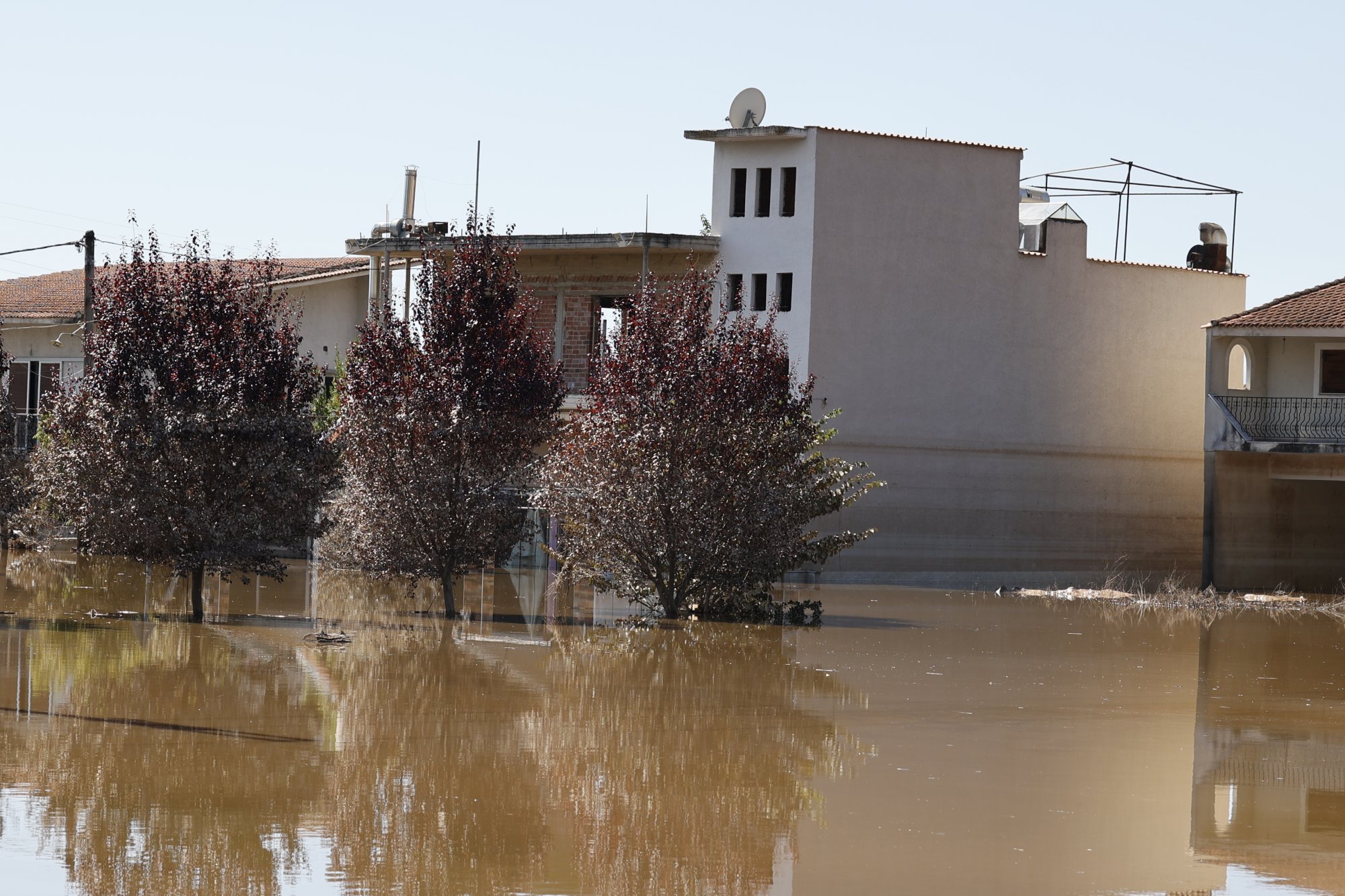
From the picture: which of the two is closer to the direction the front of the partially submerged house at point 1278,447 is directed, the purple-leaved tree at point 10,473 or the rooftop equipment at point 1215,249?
the purple-leaved tree

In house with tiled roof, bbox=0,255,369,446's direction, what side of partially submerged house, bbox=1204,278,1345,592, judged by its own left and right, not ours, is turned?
right

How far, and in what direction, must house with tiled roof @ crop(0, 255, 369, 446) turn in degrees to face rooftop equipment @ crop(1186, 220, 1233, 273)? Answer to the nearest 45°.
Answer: approximately 90° to its left

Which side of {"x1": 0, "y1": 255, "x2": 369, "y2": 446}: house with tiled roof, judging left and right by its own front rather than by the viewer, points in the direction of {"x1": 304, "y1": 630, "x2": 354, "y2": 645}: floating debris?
front

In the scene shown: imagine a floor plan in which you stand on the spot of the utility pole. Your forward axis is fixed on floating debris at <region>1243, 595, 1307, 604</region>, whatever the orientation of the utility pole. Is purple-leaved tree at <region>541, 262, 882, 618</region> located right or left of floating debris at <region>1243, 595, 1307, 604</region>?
right

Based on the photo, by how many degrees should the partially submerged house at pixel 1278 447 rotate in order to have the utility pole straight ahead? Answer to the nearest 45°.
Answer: approximately 90° to its right

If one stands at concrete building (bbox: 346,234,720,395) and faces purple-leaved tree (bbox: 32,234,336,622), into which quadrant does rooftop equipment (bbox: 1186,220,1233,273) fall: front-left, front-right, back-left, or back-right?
back-left

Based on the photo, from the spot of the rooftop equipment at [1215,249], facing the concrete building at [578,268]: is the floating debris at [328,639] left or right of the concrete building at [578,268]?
left

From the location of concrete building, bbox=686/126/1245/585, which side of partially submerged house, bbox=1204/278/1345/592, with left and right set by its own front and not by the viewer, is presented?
right

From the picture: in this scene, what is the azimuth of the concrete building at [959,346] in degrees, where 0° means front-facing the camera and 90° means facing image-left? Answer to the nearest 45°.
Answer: approximately 45°

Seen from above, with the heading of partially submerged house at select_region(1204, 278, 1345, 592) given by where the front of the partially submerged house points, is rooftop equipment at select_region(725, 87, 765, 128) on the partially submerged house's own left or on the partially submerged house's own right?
on the partially submerged house's own right

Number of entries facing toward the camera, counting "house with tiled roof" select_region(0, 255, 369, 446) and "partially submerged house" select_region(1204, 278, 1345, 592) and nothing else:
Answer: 2

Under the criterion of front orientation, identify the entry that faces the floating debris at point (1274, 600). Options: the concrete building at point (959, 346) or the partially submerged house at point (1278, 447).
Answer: the partially submerged house

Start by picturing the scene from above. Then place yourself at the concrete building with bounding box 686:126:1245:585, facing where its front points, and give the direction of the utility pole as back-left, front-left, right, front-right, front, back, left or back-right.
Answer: front-right
